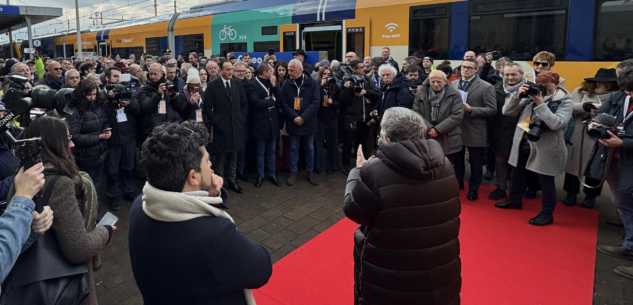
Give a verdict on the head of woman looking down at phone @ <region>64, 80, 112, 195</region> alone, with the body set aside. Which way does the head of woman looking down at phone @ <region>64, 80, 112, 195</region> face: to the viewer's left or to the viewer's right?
to the viewer's right

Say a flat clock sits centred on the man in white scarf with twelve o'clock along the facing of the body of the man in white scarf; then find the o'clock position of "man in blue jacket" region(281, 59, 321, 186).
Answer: The man in blue jacket is roughly at 11 o'clock from the man in white scarf.

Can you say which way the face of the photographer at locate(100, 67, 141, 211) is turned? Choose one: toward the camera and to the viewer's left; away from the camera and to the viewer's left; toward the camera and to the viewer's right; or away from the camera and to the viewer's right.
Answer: toward the camera and to the viewer's right

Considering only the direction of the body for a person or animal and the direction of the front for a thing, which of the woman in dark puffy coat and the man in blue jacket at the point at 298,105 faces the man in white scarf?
the man in blue jacket

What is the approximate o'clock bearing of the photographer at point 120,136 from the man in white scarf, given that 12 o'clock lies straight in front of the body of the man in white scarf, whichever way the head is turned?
The photographer is roughly at 10 o'clock from the man in white scarf.

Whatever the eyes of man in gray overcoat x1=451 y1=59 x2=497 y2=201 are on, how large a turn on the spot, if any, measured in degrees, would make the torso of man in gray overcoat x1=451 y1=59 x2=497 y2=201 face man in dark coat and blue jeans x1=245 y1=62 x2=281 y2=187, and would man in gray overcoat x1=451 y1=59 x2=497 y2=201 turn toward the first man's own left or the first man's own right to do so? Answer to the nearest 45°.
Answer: approximately 45° to the first man's own right

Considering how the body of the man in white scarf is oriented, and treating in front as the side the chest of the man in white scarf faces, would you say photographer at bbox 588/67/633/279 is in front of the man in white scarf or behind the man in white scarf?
in front
